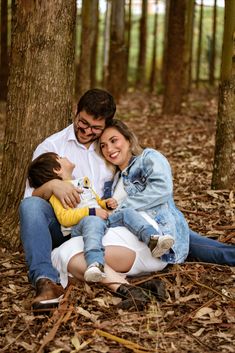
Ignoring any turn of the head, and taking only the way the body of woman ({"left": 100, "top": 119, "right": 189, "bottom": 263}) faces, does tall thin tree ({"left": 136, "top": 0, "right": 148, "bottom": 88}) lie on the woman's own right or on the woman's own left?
on the woman's own right

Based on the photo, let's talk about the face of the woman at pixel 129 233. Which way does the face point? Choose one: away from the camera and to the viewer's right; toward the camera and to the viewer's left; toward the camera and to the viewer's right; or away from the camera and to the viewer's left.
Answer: toward the camera and to the viewer's left

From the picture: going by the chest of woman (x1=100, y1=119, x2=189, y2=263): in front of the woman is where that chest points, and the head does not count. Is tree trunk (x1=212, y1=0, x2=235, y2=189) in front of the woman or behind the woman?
behind

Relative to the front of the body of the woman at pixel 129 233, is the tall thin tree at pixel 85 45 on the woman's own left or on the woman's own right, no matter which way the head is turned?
on the woman's own right

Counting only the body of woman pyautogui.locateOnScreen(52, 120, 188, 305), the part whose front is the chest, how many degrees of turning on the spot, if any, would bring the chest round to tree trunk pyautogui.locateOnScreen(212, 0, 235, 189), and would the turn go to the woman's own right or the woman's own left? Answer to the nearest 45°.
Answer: approximately 180°

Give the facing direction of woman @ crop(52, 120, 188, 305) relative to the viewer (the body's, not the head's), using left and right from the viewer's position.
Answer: facing the viewer and to the left of the viewer

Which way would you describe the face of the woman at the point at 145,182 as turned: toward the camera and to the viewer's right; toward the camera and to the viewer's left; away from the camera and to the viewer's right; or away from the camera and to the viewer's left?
toward the camera and to the viewer's left

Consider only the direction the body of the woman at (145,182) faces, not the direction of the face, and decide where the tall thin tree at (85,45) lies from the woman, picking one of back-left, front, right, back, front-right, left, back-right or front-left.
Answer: back-right

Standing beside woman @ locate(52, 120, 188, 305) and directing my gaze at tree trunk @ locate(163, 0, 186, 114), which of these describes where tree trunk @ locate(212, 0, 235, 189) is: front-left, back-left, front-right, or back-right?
front-right

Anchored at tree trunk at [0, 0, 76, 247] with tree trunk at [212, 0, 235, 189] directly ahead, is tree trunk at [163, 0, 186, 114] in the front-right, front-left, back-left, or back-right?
front-left

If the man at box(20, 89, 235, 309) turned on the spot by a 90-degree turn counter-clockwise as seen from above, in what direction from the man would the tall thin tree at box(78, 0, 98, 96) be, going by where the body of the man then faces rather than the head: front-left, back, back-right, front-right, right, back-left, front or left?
left

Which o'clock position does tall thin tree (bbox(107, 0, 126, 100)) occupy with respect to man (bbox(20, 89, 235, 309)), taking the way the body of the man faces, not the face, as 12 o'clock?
The tall thin tree is roughly at 6 o'clock from the man.

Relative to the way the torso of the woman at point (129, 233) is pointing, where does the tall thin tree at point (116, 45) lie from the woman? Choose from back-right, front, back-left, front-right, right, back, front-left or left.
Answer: back-right
